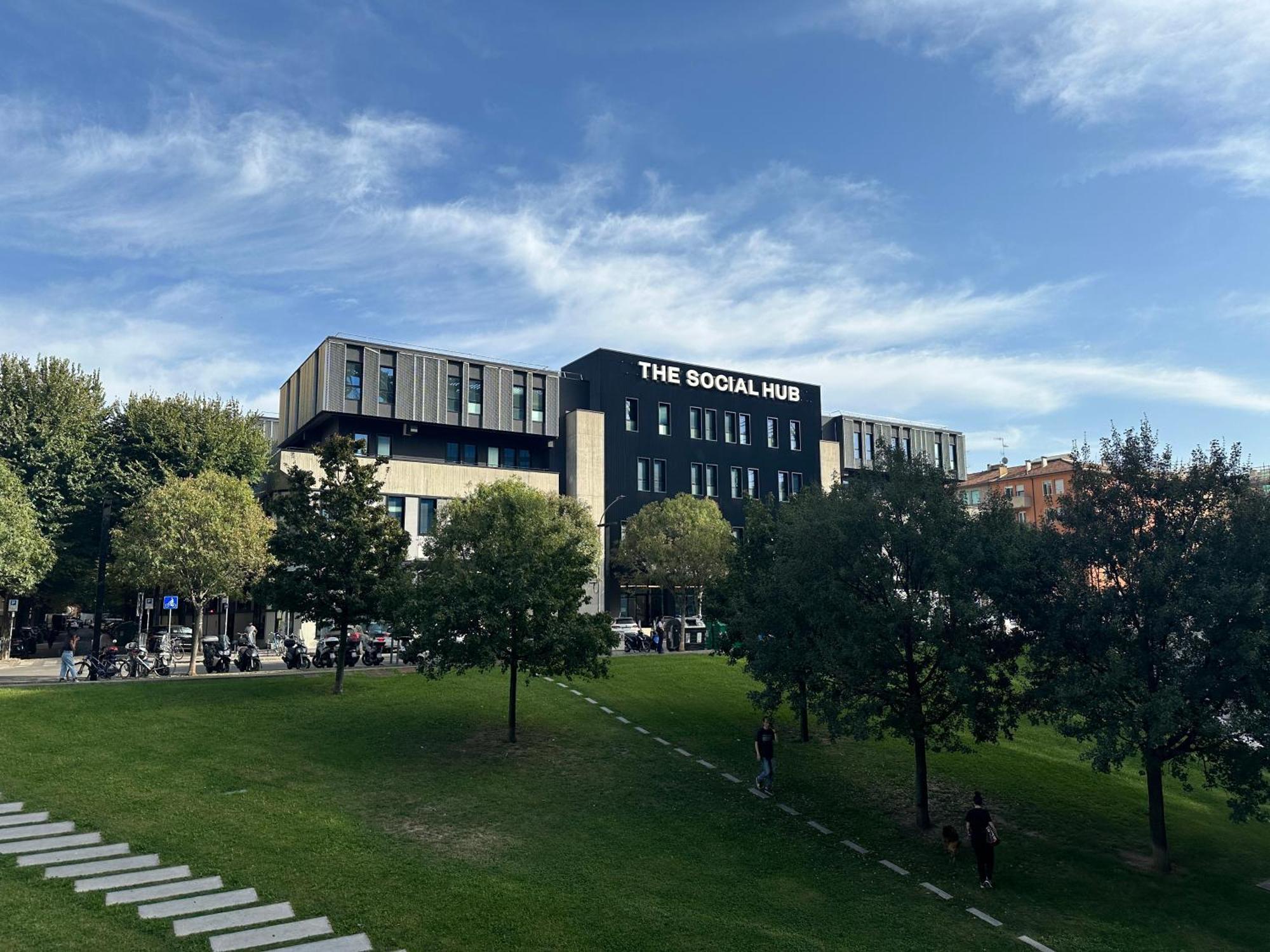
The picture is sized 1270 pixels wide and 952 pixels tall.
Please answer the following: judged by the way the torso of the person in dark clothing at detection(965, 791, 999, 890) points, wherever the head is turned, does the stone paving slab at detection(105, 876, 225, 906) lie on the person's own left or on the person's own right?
on the person's own left

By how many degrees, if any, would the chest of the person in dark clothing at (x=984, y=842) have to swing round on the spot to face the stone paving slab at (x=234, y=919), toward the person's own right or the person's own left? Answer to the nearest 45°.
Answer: approximately 135° to the person's own left

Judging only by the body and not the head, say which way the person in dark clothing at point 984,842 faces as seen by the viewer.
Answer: away from the camera

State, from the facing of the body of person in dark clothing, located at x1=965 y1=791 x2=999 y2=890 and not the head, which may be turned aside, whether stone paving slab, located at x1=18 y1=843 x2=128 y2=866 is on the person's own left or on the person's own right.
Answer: on the person's own left

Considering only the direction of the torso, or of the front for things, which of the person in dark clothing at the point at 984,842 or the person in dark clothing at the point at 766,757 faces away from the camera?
the person in dark clothing at the point at 984,842

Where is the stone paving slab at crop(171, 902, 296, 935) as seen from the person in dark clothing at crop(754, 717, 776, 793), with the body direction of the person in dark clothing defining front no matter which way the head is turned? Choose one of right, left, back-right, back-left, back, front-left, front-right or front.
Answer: front-right

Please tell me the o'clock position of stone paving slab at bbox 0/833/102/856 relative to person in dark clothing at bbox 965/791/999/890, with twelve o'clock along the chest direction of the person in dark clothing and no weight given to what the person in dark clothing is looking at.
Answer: The stone paving slab is roughly at 8 o'clock from the person in dark clothing.

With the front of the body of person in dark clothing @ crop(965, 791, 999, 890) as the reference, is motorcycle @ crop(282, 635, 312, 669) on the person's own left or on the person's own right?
on the person's own left

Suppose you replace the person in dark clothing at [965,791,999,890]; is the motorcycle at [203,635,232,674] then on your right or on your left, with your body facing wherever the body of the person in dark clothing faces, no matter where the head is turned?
on your left

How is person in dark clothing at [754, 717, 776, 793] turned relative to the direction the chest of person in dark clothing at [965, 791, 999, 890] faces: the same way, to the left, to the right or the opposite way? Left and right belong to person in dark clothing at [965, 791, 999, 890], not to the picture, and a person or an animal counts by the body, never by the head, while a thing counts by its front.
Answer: the opposite way

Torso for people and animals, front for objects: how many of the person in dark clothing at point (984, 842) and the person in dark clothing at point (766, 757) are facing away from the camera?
1

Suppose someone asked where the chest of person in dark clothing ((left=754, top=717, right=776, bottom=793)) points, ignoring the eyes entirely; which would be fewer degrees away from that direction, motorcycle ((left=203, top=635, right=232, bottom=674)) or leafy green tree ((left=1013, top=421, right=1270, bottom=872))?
the leafy green tree

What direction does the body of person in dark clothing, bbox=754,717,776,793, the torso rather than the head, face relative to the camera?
toward the camera

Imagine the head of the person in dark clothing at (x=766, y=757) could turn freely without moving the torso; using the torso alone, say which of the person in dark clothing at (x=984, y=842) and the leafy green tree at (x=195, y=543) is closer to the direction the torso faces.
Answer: the person in dark clothing

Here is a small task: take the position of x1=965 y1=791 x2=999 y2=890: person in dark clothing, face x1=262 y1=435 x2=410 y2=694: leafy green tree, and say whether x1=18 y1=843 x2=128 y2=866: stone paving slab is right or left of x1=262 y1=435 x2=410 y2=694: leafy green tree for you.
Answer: left
